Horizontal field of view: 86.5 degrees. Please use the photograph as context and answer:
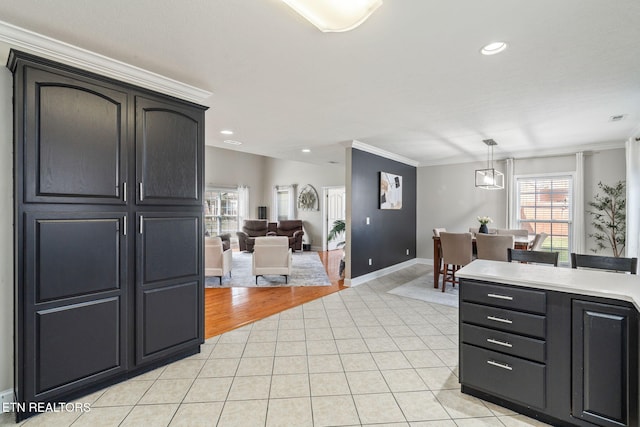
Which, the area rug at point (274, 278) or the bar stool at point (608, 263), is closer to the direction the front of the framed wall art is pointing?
the bar stool

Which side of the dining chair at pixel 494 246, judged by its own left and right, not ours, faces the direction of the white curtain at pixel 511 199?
front

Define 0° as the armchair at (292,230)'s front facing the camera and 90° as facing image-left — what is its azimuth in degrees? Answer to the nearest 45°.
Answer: approximately 45°

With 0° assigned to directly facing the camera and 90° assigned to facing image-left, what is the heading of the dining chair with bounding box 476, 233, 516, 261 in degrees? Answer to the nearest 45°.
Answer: approximately 180°

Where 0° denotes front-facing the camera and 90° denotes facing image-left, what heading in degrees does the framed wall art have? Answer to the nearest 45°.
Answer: approximately 315°

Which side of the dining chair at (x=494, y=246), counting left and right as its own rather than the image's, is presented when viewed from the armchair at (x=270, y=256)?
left

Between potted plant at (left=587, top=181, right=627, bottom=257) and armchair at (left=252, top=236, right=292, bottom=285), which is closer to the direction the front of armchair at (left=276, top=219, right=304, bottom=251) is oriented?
the armchair

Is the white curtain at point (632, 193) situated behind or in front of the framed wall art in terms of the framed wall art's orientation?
in front

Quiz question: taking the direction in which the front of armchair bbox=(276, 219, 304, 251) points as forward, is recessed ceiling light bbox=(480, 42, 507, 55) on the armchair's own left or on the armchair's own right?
on the armchair's own left

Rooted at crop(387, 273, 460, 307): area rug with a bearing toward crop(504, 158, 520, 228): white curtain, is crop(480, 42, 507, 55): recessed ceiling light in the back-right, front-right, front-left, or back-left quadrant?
back-right

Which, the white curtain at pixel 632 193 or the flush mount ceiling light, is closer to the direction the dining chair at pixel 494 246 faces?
the white curtain

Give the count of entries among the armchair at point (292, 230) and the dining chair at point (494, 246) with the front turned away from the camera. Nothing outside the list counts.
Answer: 1

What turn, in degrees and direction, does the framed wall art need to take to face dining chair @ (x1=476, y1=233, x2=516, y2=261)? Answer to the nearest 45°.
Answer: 0° — it already faces it

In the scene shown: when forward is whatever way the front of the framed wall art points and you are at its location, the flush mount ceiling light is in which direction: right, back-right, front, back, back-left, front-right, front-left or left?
front-right

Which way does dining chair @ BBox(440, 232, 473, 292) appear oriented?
away from the camera
